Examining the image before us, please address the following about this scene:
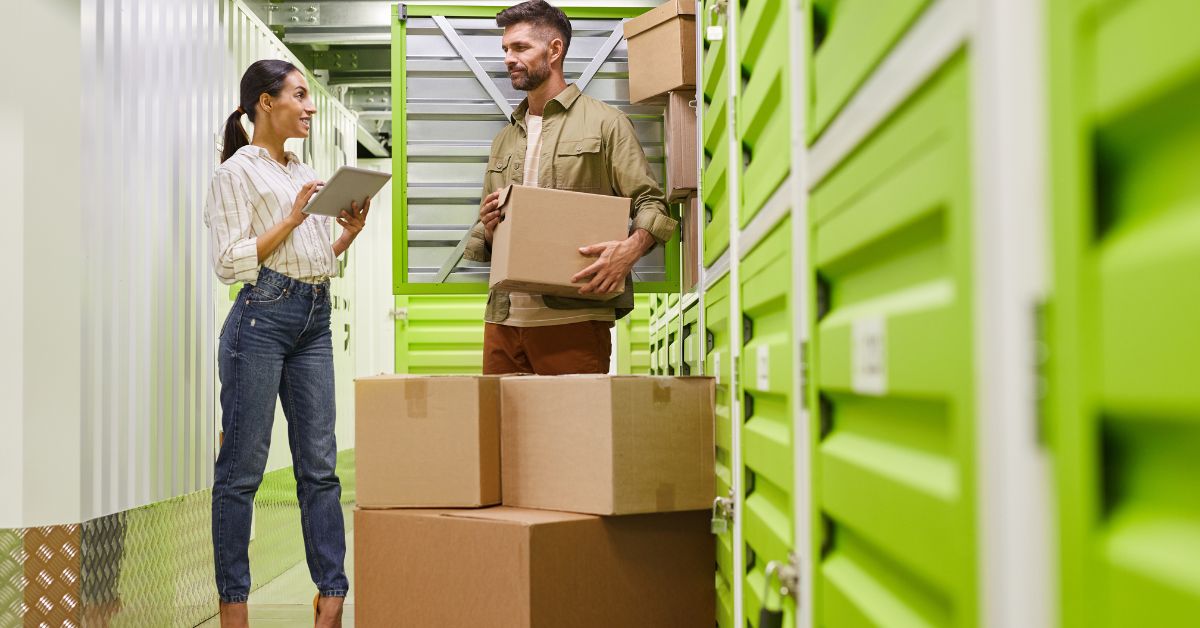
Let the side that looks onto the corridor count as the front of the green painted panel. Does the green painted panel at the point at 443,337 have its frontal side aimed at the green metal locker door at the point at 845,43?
yes

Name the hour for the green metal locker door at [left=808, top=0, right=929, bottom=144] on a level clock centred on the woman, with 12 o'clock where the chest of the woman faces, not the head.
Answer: The green metal locker door is roughly at 1 o'clock from the woman.

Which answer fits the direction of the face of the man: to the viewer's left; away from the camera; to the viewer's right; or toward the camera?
to the viewer's left

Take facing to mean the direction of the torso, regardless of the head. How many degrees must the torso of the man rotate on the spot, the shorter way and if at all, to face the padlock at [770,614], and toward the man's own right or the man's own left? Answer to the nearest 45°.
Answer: approximately 45° to the man's own left

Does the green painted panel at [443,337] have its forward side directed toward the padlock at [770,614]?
yes

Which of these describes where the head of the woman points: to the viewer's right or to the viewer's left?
to the viewer's right

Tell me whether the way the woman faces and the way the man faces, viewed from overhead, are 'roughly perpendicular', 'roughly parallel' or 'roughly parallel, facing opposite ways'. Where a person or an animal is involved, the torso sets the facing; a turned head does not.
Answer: roughly perpendicular
